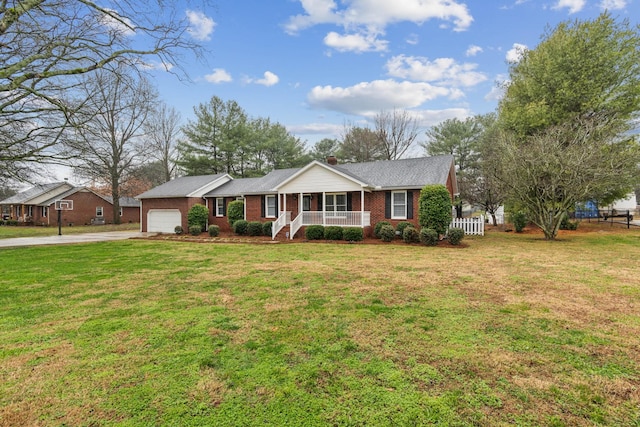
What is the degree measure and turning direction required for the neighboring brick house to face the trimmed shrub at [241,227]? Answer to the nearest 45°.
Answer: approximately 45° to its left

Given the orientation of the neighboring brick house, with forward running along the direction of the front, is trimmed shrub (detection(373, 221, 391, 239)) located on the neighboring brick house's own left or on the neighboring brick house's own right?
on the neighboring brick house's own left

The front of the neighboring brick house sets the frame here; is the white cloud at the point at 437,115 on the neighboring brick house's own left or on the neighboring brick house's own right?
on the neighboring brick house's own left

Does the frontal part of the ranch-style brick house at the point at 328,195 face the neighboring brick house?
no

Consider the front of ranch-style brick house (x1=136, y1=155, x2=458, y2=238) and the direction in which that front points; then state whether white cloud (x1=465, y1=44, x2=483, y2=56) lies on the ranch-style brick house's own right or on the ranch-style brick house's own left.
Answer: on the ranch-style brick house's own left

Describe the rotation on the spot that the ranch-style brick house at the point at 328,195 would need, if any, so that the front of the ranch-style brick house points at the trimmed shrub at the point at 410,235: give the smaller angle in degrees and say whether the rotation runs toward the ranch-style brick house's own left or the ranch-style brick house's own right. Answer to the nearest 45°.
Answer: approximately 45° to the ranch-style brick house's own left

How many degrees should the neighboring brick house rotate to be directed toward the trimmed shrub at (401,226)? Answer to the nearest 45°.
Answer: approximately 45° to its left

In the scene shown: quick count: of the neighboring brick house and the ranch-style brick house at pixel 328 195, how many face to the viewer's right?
0

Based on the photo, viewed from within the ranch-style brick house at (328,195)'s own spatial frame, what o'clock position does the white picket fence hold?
The white picket fence is roughly at 9 o'clock from the ranch-style brick house.

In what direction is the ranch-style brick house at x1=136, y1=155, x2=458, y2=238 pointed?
toward the camera

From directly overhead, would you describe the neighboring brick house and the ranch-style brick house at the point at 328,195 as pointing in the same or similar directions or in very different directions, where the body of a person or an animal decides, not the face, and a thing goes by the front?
same or similar directions
